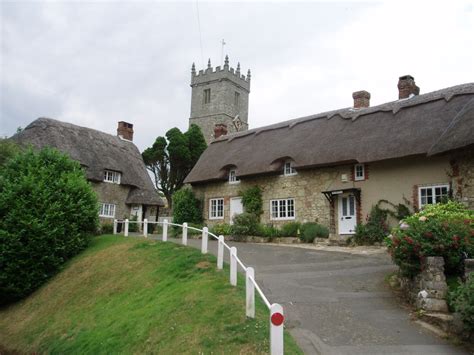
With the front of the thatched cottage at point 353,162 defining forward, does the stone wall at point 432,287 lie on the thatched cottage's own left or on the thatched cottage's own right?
on the thatched cottage's own left

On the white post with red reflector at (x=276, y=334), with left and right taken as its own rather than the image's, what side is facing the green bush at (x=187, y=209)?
back

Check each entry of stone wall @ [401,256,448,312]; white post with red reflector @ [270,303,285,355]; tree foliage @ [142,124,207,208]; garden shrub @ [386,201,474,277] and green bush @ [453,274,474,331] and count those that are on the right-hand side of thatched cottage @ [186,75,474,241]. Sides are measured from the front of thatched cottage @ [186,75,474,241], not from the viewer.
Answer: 1

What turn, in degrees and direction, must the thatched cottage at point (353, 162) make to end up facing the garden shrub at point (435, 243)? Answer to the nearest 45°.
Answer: approximately 45° to its left

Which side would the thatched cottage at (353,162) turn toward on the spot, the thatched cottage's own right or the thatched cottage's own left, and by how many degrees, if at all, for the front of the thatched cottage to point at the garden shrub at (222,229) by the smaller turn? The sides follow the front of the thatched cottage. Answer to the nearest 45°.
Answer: approximately 45° to the thatched cottage's own right

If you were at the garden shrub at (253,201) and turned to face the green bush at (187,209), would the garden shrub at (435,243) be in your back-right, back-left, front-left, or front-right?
back-left

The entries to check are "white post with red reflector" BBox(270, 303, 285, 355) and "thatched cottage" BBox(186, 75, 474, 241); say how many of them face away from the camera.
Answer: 0

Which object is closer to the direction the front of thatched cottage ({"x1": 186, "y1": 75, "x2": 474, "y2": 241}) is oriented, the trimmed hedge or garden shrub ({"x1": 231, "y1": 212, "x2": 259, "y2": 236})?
the trimmed hedge

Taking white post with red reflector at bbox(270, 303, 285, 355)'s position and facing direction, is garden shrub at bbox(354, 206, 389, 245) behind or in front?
behind

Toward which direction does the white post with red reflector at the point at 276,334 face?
toward the camera

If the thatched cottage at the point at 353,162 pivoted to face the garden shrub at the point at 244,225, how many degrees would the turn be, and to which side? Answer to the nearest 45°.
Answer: approximately 45° to its right

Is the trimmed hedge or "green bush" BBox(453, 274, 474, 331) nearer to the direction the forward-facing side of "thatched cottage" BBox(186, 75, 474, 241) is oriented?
the trimmed hedge

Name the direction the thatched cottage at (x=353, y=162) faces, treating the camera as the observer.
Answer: facing the viewer and to the left of the viewer

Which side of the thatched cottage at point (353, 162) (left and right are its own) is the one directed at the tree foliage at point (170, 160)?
right
